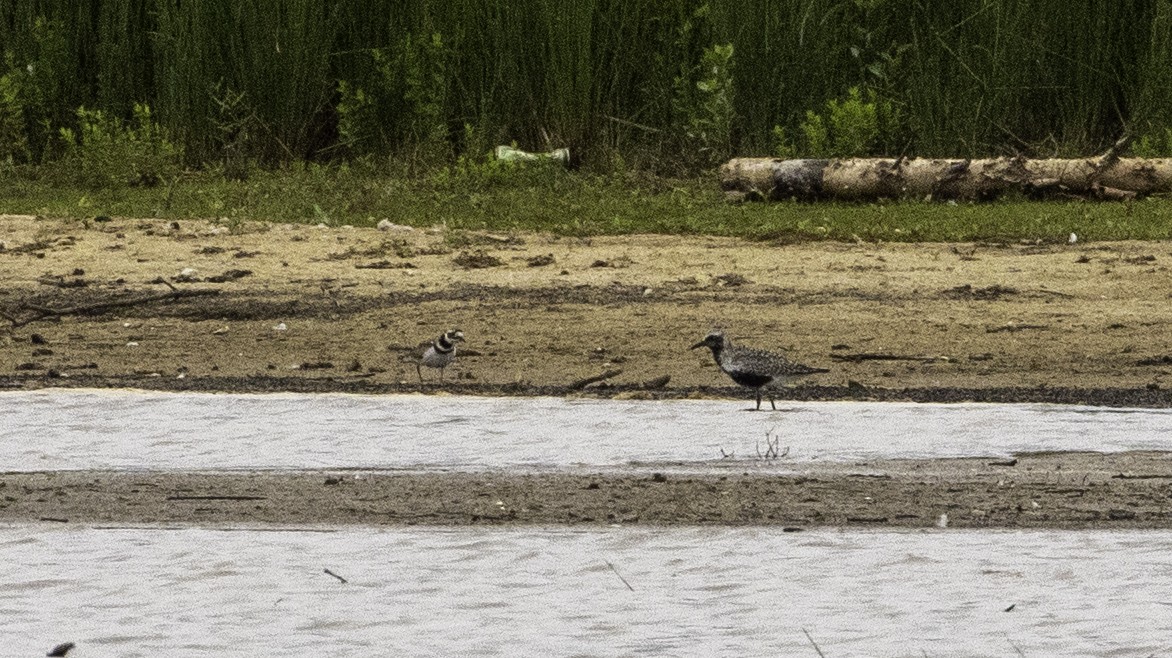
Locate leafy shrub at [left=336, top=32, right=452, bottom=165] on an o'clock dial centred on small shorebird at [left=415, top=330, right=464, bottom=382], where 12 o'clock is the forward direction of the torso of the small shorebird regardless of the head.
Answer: The leafy shrub is roughly at 7 o'clock from the small shorebird.

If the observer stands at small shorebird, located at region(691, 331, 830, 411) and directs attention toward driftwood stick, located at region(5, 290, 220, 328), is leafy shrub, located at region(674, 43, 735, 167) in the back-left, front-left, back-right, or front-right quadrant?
front-right

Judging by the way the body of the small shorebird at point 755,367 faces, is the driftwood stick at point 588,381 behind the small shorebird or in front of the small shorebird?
in front

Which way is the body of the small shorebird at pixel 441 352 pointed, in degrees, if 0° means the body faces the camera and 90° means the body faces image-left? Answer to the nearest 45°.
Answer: approximately 270°

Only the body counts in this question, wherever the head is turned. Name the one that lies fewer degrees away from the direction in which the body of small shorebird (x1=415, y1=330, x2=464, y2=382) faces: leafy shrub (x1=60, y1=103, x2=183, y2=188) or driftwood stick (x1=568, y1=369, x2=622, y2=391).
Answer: the driftwood stick

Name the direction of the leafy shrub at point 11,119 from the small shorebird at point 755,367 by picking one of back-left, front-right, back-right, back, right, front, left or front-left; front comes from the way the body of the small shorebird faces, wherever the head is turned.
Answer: front-right

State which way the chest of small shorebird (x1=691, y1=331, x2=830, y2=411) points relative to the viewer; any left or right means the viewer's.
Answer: facing to the left of the viewer

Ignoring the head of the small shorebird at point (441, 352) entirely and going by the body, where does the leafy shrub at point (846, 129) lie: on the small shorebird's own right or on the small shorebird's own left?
on the small shorebird's own left

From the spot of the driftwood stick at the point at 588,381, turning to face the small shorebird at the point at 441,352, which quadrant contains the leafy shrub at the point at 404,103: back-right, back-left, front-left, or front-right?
front-right

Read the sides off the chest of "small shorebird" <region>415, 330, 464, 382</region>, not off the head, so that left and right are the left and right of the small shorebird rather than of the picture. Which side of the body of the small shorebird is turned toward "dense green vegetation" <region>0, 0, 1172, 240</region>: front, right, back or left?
left
